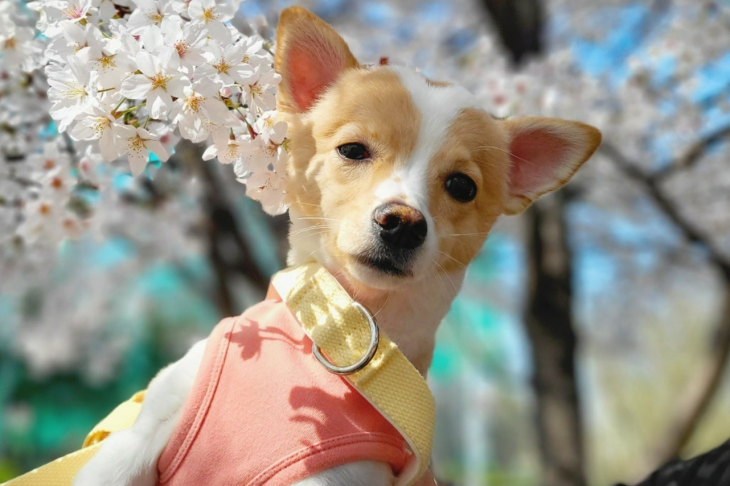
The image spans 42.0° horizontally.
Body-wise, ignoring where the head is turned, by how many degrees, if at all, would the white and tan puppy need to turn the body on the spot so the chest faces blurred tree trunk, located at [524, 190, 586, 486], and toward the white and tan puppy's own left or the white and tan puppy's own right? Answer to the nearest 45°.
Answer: approximately 135° to the white and tan puppy's own left

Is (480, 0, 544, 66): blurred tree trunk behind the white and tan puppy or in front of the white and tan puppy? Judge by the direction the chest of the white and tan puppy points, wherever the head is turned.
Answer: behind

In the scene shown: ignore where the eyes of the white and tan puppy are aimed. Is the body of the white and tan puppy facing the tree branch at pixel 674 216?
no

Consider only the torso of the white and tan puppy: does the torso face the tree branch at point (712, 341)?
no

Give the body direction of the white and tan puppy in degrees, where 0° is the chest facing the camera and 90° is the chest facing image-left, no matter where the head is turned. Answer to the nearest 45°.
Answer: approximately 0°

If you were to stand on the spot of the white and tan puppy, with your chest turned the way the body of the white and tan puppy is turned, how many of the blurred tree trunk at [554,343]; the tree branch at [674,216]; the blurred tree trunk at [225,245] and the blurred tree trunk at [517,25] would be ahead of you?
0

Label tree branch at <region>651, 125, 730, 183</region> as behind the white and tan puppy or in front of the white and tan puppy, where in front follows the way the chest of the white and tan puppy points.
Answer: behind

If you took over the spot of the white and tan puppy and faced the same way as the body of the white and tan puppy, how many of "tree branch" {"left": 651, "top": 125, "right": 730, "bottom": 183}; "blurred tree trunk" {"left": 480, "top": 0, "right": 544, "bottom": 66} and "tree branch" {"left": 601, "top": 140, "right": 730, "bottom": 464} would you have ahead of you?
0

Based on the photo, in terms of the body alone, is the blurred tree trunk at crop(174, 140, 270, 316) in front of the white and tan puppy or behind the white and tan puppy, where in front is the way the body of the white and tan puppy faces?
behind
